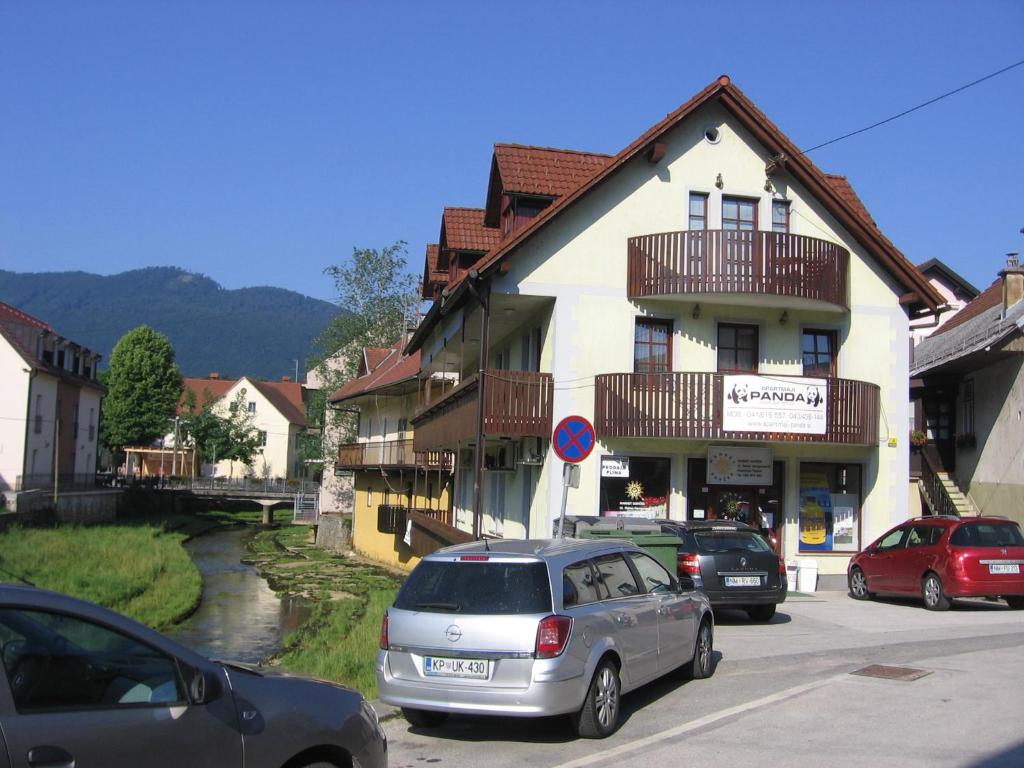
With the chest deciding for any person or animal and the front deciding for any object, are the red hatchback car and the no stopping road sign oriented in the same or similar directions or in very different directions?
very different directions

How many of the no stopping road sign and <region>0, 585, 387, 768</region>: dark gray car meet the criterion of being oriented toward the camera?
1

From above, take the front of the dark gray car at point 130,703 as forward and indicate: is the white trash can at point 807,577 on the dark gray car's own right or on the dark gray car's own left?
on the dark gray car's own left

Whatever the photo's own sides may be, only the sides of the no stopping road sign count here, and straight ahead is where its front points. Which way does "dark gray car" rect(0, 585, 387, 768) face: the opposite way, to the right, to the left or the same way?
to the left

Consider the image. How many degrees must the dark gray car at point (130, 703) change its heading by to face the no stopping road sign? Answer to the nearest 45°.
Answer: approximately 45° to its left

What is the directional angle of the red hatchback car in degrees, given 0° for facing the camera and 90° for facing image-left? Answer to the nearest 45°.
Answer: approximately 135°

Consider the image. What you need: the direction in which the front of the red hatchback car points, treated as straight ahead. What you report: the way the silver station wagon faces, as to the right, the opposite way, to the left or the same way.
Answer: to the right

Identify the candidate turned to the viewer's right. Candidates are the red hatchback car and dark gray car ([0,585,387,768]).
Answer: the dark gray car

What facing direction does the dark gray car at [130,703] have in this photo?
to the viewer's right

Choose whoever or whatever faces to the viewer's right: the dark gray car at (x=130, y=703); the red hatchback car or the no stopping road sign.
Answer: the dark gray car

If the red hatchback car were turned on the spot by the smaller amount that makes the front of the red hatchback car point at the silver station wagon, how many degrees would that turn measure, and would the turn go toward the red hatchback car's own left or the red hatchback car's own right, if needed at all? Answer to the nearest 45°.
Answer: approximately 135° to the red hatchback car's own left
